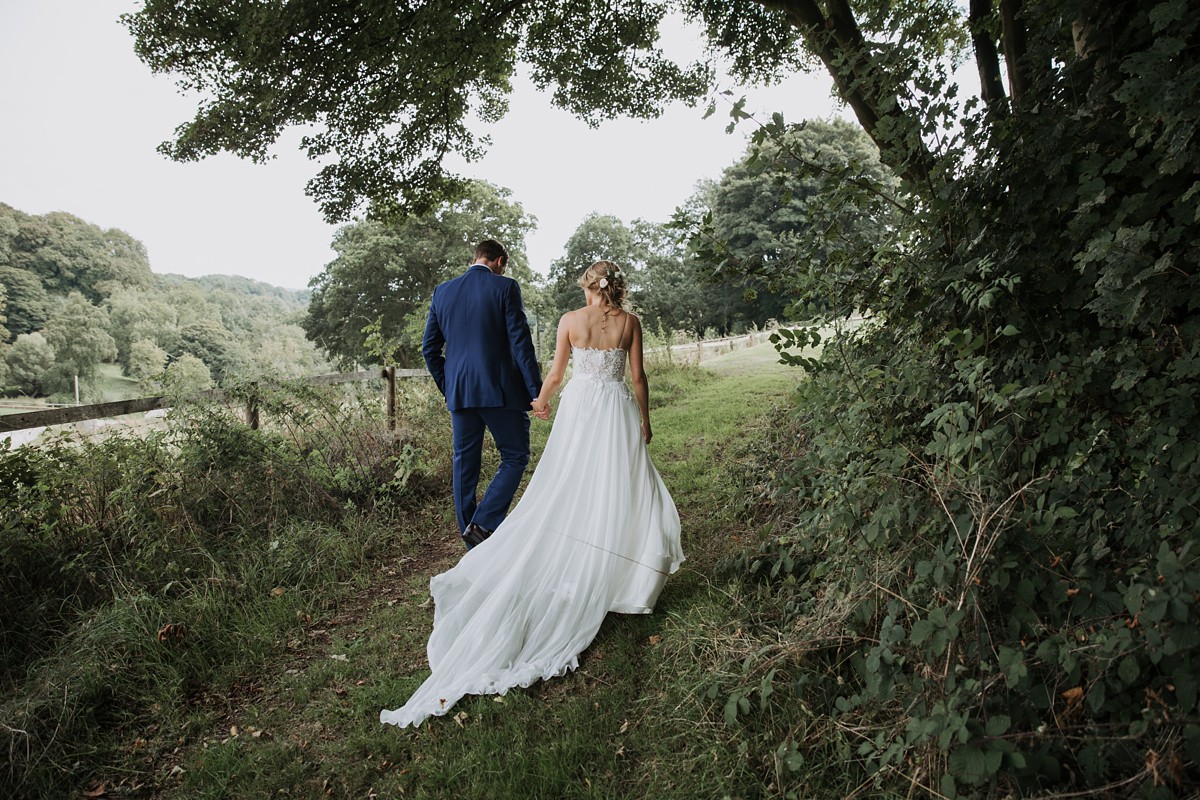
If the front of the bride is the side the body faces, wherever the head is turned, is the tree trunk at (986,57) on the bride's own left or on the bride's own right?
on the bride's own right

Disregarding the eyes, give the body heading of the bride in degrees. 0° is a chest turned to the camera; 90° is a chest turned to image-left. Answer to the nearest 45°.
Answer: approximately 180°

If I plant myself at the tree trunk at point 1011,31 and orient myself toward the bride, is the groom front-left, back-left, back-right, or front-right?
front-right

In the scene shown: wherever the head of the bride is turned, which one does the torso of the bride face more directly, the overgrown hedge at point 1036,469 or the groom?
the groom

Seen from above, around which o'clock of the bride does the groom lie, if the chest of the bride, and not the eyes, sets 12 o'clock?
The groom is roughly at 11 o'clock from the bride.
